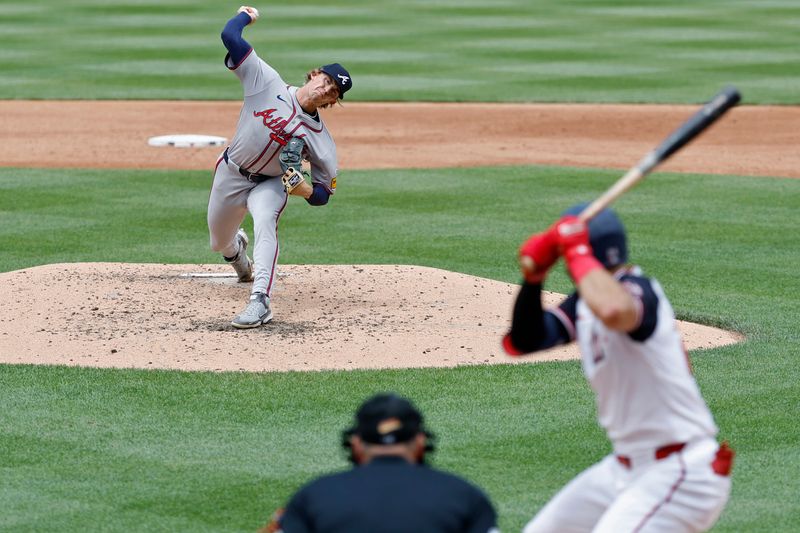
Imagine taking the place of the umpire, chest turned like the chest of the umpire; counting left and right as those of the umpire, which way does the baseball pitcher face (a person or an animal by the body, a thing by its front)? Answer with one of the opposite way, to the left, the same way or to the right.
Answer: the opposite way

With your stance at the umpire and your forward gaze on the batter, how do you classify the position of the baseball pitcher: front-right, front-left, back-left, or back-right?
front-left

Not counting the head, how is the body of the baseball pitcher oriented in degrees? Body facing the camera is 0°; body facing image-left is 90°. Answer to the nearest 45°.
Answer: approximately 0°

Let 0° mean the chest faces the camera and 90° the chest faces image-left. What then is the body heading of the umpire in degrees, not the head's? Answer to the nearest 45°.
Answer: approximately 180°

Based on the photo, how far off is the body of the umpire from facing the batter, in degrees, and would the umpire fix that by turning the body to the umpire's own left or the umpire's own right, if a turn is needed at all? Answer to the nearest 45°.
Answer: approximately 45° to the umpire's own right

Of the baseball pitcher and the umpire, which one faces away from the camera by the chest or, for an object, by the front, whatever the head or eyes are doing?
the umpire

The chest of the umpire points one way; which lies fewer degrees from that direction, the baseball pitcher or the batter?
the baseball pitcher

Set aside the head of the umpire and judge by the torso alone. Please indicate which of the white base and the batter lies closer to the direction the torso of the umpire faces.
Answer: the white base

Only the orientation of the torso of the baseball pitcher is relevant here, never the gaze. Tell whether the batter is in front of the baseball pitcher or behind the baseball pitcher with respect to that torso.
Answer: in front

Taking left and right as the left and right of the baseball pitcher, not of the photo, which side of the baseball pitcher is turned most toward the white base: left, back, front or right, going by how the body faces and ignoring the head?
back

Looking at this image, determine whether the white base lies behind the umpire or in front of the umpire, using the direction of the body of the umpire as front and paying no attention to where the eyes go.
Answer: in front

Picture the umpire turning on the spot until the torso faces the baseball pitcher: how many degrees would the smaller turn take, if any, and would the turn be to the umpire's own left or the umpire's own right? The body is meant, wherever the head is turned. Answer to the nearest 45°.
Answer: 0° — they already face them

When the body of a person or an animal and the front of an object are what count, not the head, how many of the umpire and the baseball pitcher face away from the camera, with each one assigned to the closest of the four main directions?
1

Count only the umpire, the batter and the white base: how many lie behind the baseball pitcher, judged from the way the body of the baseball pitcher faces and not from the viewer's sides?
1

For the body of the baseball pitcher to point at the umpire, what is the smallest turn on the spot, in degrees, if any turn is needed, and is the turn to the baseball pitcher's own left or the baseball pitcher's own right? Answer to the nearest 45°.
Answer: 0° — they already face them
